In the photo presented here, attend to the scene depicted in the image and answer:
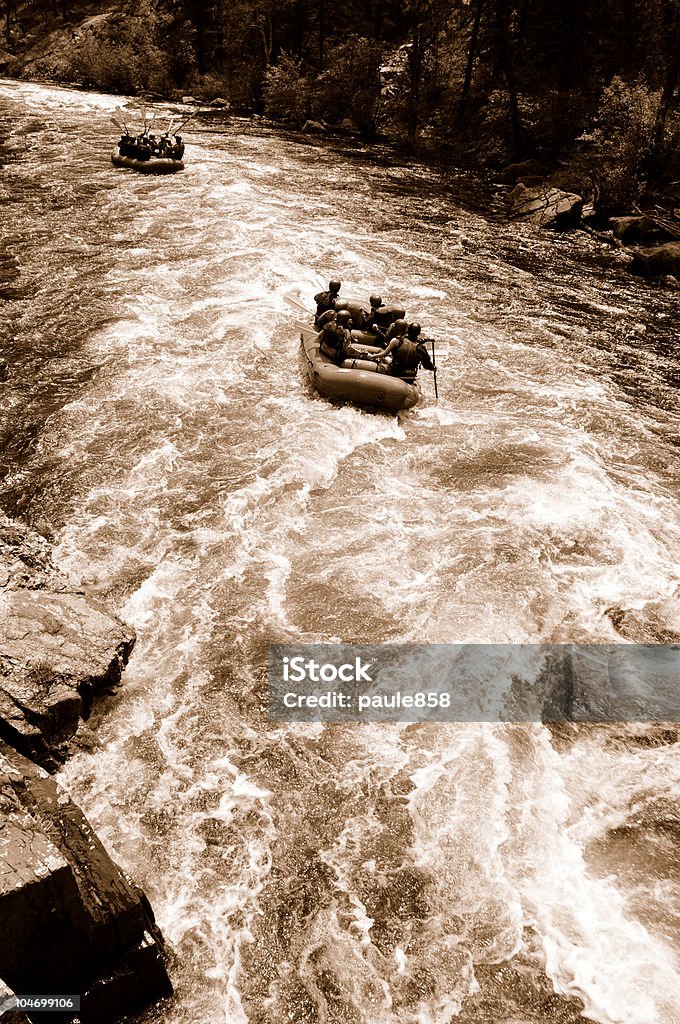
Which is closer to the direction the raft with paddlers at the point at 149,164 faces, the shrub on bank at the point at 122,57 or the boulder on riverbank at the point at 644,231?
the shrub on bank

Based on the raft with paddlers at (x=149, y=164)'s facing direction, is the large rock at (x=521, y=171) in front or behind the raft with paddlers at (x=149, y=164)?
behind

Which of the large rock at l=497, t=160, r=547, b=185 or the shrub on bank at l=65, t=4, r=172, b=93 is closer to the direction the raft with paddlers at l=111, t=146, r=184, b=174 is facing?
the shrub on bank
